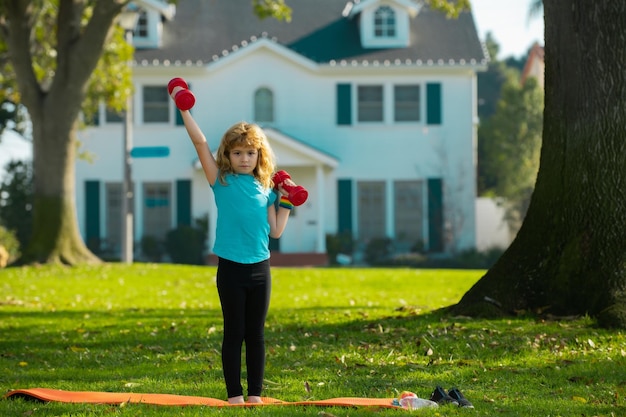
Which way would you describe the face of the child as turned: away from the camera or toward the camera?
toward the camera

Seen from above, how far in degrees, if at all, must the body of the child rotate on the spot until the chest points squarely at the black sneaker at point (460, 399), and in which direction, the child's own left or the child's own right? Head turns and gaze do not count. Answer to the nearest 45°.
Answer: approximately 90° to the child's own left

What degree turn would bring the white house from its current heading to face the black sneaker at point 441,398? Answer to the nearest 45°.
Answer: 0° — it already faces it

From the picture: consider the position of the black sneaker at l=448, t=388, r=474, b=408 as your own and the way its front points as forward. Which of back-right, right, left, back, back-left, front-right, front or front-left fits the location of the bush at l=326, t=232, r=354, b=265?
back-left

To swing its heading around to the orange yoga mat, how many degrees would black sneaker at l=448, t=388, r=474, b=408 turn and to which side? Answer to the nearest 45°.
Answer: approximately 135° to its right

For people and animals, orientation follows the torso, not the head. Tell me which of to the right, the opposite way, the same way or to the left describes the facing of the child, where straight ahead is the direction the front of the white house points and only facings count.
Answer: the same way

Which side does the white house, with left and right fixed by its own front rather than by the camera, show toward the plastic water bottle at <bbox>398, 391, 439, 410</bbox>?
front

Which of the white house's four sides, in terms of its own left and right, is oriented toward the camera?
front

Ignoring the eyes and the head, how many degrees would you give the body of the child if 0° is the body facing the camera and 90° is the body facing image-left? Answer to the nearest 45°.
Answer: approximately 0°

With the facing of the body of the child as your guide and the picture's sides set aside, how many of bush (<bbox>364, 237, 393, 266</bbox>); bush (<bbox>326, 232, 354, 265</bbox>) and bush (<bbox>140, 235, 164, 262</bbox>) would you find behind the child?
3

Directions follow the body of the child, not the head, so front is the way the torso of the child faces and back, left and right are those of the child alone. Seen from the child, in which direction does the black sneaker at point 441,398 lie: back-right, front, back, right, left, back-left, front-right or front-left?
left

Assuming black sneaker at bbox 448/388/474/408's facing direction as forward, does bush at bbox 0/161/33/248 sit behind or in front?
behind

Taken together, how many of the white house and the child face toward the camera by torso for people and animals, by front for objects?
2

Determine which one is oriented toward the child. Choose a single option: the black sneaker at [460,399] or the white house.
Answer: the white house

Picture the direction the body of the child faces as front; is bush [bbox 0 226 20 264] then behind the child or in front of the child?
behind
